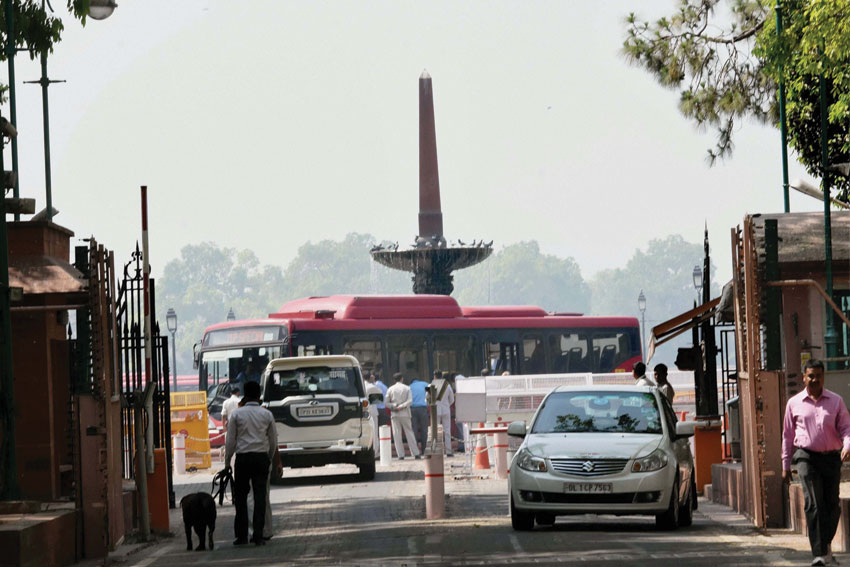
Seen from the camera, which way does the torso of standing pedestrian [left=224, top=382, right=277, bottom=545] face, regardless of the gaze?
away from the camera

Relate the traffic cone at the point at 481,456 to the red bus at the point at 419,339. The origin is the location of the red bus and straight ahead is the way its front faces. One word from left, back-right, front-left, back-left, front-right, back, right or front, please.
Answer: front-left

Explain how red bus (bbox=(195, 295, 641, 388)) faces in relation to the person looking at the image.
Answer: facing the viewer and to the left of the viewer

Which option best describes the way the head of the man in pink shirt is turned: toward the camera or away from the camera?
toward the camera

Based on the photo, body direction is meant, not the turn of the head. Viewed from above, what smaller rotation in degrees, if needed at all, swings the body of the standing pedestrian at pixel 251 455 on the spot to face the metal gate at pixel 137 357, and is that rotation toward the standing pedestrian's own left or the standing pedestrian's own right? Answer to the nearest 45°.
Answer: approximately 45° to the standing pedestrian's own left

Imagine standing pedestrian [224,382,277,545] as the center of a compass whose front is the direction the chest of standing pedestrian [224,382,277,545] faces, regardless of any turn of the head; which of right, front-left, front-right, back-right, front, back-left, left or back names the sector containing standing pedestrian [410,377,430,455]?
front

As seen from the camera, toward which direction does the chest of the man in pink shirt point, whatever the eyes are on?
toward the camera

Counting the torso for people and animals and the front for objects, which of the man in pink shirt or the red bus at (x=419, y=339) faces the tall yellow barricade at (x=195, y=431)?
the red bus
